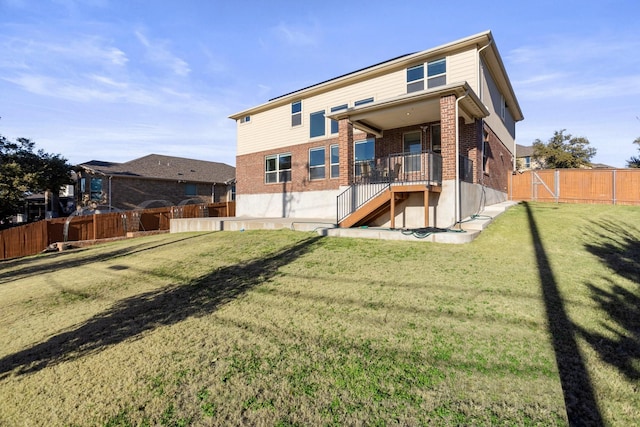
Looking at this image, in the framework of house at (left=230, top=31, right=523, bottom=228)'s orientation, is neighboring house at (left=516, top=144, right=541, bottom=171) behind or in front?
in front

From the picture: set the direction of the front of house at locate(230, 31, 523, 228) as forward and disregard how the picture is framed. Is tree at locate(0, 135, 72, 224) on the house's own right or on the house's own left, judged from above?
on the house's own left

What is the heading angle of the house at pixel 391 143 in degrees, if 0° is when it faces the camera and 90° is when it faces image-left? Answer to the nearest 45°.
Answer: approximately 225°

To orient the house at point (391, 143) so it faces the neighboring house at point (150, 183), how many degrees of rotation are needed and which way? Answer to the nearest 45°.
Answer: approximately 90° to its left

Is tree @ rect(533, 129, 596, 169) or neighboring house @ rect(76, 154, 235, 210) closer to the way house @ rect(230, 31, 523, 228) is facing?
the tree

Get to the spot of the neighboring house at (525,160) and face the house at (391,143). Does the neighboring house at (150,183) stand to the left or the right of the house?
right

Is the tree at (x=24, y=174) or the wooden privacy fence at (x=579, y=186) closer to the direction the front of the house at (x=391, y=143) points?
the wooden privacy fence

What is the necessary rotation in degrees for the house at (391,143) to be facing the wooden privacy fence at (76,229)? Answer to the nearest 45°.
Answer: approximately 135° to its left
